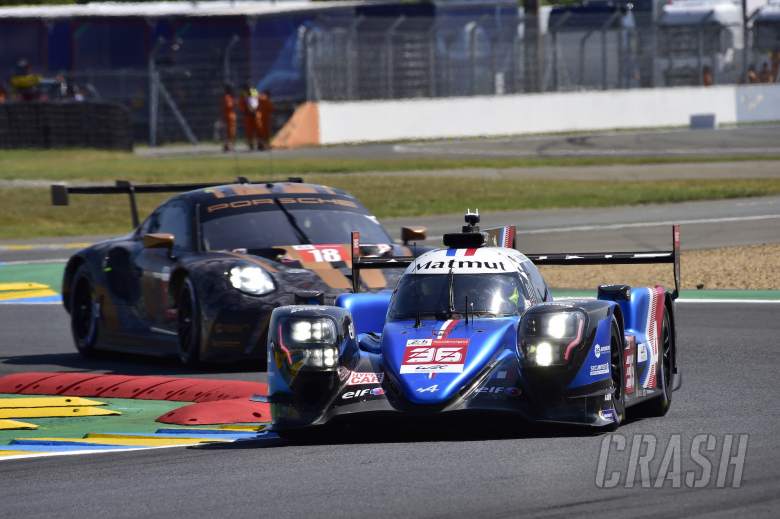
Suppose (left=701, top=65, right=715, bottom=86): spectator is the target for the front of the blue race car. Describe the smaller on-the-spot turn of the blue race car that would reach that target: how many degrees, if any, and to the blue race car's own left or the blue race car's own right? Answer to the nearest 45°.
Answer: approximately 180°

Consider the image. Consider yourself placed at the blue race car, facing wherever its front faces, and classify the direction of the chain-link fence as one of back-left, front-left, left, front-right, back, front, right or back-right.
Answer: back

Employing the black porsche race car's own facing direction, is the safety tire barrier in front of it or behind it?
behind

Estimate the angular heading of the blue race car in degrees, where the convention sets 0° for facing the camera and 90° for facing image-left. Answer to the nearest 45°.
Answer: approximately 0°

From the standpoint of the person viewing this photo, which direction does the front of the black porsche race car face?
facing the viewer and to the right of the viewer

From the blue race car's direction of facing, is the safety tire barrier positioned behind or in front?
behind

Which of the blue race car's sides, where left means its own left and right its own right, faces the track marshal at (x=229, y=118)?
back

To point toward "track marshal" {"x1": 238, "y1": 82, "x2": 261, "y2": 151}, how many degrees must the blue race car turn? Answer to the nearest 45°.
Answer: approximately 180°

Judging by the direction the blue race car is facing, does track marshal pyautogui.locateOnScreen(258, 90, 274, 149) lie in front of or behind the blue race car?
behind

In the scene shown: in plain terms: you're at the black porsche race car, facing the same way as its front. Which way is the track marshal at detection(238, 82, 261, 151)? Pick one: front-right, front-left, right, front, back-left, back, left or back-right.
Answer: back-left

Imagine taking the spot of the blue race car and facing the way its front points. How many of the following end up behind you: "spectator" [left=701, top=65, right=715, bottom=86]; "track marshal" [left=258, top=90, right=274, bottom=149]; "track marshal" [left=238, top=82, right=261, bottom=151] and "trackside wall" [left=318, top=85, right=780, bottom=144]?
4

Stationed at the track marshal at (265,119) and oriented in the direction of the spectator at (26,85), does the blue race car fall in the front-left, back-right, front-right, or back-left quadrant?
back-left
